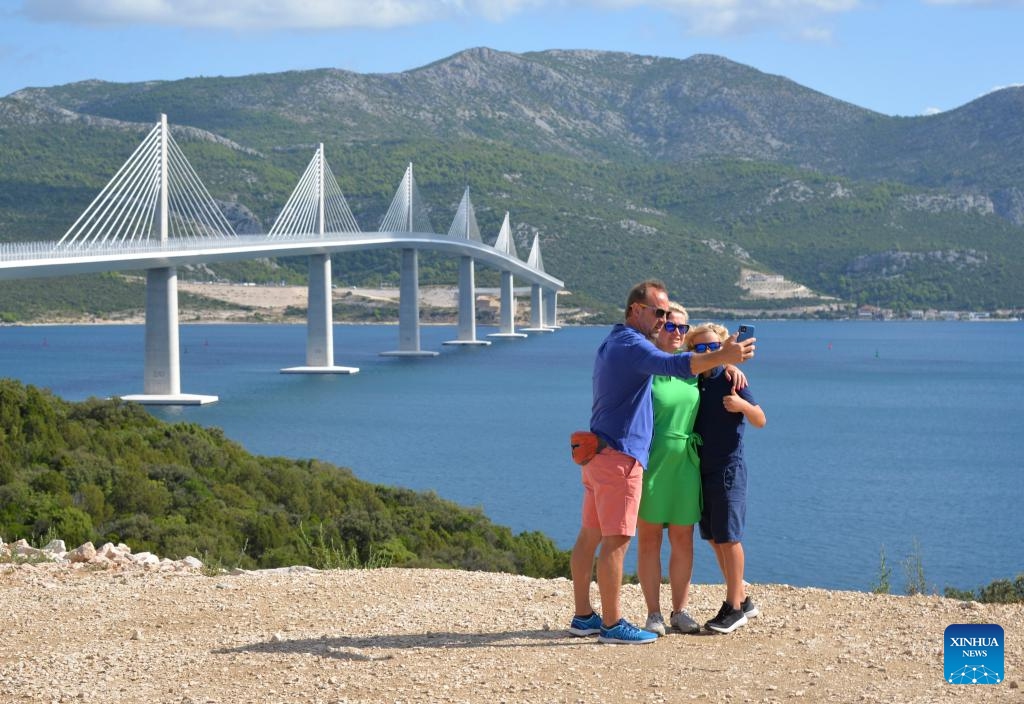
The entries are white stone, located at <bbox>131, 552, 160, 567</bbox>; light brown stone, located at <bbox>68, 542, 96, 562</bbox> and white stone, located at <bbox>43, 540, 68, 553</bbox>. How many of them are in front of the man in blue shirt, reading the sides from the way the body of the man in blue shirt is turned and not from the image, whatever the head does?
0

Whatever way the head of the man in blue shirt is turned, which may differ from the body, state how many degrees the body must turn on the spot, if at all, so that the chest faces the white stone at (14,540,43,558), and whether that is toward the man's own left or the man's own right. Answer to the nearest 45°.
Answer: approximately 135° to the man's own left

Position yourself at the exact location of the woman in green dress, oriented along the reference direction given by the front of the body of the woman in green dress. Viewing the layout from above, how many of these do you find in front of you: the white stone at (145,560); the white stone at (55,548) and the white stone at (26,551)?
0

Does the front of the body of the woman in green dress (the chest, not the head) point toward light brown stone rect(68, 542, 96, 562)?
no

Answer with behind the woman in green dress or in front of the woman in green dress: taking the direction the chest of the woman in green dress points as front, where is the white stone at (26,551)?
behind

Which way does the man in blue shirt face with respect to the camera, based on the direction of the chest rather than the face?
to the viewer's right

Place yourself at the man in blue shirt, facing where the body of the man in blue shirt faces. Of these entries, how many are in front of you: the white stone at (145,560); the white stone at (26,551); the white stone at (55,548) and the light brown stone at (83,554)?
0

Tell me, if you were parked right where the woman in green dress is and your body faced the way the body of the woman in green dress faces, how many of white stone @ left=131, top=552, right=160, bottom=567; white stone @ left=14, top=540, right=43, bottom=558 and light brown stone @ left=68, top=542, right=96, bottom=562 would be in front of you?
0

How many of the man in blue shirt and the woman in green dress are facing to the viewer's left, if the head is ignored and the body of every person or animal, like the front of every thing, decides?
0

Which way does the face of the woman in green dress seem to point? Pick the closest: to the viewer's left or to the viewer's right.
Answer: to the viewer's right

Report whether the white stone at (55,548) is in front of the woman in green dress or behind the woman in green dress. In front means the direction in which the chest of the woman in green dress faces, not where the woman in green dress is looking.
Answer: behind

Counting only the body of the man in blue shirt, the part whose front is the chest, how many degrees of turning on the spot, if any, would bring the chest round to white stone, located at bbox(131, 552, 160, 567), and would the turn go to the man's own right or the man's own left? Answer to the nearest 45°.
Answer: approximately 135° to the man's own left

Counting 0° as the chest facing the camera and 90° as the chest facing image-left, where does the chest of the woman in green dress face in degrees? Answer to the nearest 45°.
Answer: approximately 315°
